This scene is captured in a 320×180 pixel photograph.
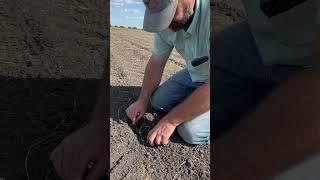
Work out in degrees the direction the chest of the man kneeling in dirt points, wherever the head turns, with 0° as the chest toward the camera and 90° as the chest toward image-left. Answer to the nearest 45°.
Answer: approximately 45°
